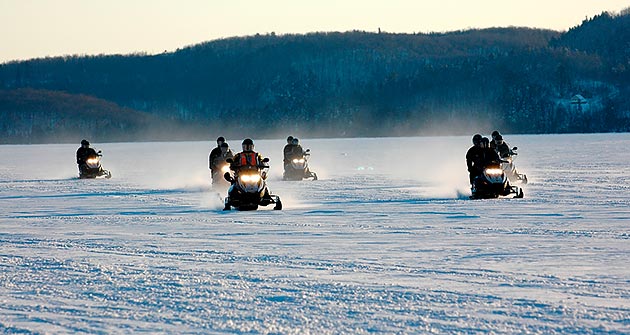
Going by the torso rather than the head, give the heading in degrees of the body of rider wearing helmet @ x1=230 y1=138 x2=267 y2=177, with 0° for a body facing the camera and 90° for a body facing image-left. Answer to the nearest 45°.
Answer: approximately 0°

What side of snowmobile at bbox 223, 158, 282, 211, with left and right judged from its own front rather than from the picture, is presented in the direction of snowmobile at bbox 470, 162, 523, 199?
left

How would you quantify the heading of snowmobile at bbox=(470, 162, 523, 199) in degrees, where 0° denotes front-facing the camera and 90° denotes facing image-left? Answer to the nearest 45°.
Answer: approximately 315°

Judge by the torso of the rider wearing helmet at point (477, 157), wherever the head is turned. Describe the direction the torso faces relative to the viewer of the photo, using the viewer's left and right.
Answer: facing the viewer and to the right of the viewer

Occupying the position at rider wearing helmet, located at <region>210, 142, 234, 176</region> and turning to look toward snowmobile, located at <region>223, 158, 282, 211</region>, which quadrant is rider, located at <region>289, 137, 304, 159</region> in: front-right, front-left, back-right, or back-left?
back-left

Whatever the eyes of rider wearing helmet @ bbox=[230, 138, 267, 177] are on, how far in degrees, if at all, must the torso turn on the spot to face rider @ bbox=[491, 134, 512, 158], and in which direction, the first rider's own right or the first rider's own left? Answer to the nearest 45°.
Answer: approximately 135° to the first rider's own left

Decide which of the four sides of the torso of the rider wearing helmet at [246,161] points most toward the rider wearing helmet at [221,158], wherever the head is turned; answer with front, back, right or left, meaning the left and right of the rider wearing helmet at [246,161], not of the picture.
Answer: back
